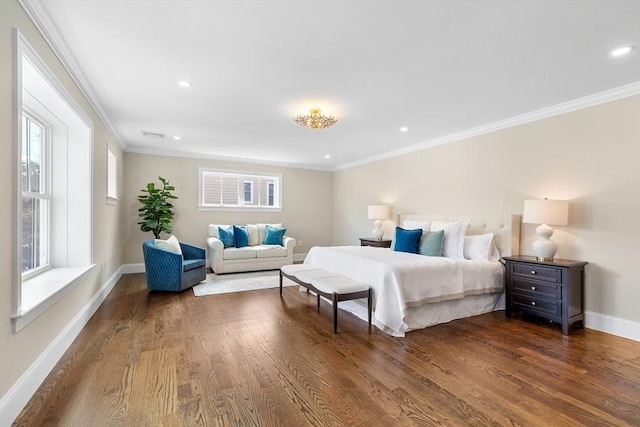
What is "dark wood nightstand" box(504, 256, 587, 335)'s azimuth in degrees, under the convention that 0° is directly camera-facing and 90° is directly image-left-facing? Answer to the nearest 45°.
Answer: approximately 45°

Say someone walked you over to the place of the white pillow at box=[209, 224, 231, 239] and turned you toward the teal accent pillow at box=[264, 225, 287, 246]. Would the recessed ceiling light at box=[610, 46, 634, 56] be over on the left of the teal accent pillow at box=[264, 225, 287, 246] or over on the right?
right

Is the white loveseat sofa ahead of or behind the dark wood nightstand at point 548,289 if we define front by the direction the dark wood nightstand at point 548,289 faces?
ahead

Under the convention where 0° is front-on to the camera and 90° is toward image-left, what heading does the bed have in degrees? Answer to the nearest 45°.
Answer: approximately 45°

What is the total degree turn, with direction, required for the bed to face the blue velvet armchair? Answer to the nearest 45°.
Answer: approximately 45° to its right

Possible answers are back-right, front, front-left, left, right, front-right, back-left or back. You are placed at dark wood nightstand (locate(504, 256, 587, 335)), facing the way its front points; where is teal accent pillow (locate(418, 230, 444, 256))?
front-right

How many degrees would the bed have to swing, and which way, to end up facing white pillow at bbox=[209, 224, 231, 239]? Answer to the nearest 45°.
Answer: approximately 45° to its right

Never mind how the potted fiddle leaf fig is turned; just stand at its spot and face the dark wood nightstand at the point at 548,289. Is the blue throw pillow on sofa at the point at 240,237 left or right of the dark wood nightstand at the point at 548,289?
left

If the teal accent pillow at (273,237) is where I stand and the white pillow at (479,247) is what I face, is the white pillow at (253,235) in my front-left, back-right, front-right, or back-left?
back-right
